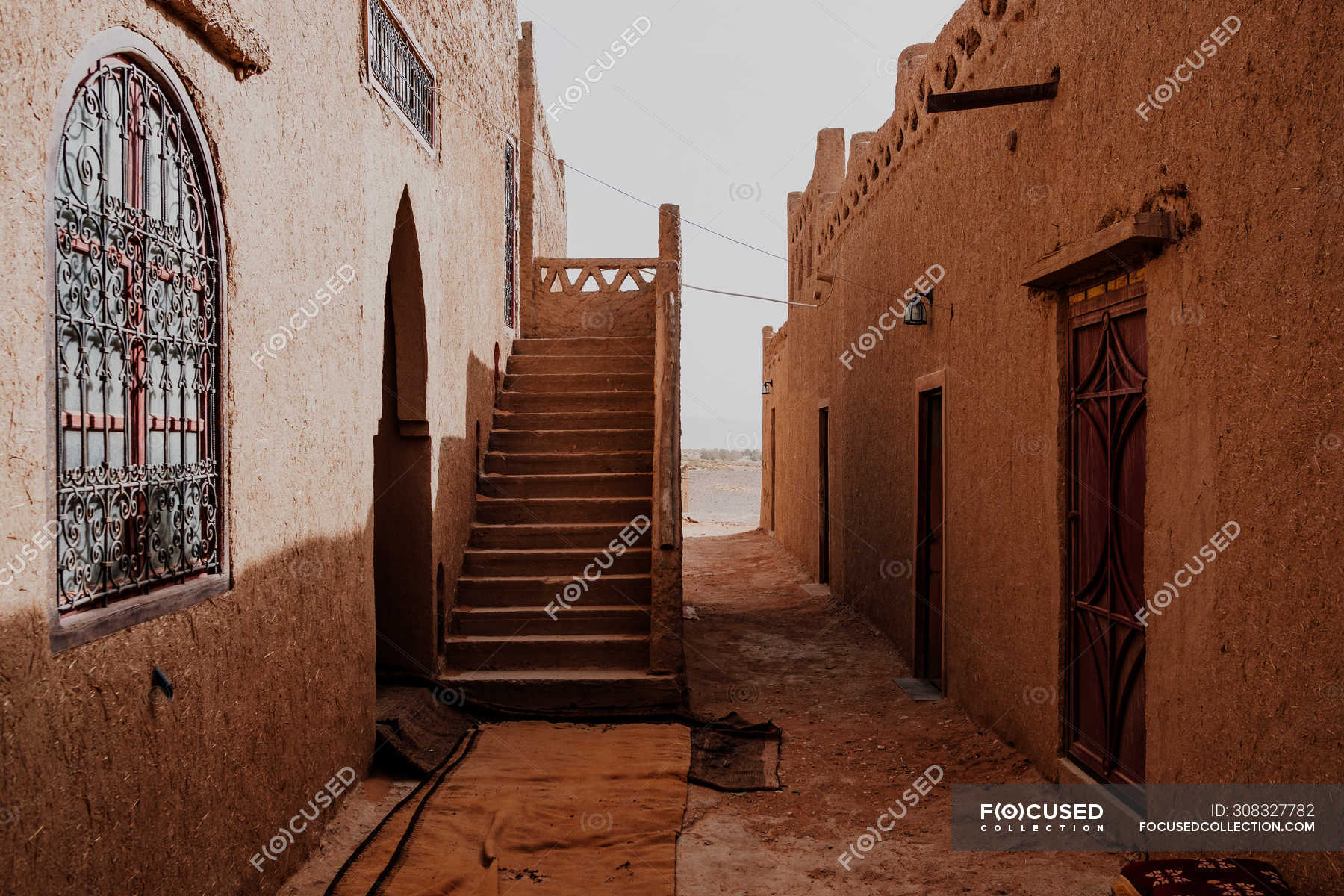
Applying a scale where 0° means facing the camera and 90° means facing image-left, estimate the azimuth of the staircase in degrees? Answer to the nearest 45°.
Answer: approximately 0°

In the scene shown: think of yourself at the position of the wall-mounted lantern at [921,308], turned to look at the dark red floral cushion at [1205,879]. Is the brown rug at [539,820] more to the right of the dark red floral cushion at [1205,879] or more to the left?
right

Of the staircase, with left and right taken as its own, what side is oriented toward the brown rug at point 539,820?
front

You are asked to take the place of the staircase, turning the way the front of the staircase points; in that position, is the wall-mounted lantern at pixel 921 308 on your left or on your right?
on your left

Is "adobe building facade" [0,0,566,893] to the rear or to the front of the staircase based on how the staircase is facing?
to the front

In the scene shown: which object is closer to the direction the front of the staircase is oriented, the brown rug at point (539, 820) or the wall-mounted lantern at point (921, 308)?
the brown rug
